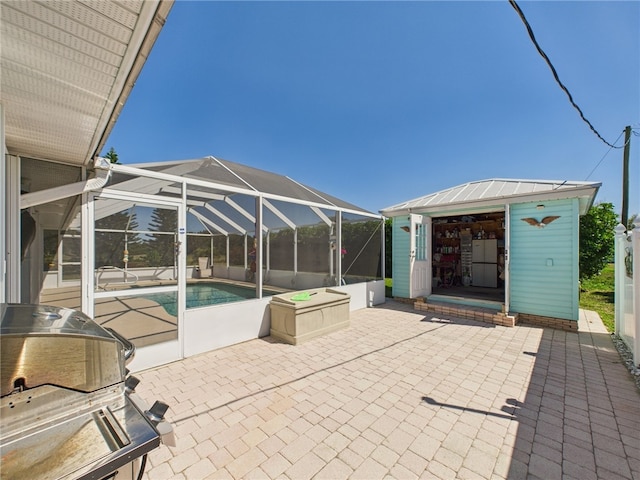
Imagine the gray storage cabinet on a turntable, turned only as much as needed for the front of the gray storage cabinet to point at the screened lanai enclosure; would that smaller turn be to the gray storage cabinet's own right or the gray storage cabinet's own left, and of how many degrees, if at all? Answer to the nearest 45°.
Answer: approximately 45° to the gray storage cabinet's own right

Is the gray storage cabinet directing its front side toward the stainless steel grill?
yes

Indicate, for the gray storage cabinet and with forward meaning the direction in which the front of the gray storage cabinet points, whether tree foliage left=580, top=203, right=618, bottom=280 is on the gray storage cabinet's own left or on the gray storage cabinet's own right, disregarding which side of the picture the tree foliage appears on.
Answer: on the gray storage cabinet's own left

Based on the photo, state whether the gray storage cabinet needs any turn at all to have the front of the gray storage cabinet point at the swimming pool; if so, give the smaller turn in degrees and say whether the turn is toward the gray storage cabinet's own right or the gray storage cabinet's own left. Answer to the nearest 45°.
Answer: approximately 45° to the gray storage cabinet's own right

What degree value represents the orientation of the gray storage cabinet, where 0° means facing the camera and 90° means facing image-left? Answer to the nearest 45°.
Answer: approximately 0°
